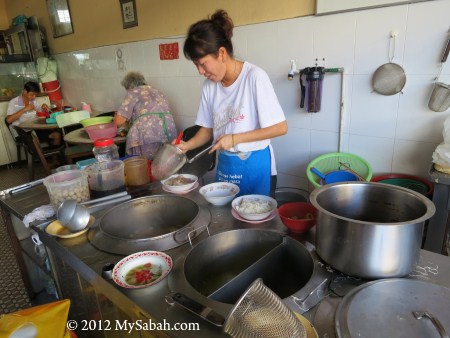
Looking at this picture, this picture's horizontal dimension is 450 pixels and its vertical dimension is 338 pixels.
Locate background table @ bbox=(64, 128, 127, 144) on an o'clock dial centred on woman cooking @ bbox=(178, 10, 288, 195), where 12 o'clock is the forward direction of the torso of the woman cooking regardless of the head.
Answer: The background table is roughly at 3 o'clock from the woman cooking.

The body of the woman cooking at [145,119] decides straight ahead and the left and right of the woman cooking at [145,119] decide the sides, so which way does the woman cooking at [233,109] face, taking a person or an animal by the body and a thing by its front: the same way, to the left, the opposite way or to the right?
to the left

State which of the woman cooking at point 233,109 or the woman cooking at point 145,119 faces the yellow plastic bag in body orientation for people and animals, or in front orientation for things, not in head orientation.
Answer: the woman cooking at point 233,109

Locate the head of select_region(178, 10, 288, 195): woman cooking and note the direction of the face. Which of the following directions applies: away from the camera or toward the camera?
toward the camera

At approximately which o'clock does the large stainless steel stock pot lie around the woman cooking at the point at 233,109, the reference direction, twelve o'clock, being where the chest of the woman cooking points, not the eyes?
The large stainless steel stock pot is roughly at 10 o'clock from the woman cooking.

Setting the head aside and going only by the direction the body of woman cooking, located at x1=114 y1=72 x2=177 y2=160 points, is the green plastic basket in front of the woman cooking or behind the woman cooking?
behind

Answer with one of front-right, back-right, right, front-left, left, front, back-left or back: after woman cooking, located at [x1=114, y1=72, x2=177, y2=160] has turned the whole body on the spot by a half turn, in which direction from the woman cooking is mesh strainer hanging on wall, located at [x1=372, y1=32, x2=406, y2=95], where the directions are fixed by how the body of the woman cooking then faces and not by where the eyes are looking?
front

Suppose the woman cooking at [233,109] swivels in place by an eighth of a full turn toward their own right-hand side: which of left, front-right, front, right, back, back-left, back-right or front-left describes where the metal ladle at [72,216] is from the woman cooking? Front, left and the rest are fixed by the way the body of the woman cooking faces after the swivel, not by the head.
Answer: front-left

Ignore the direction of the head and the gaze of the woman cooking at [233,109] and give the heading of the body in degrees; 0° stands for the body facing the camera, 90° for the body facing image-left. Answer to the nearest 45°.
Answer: approximately 45°

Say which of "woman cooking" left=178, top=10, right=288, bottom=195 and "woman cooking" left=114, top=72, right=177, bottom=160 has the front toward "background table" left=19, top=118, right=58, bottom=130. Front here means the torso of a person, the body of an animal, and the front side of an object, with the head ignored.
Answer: "woman cooking" left=114, top=72, right=177, bottom=160

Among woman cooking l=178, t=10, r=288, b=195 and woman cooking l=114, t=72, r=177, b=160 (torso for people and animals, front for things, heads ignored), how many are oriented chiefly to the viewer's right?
0

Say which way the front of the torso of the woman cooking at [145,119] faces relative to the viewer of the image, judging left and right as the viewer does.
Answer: facing away from the viewer and to the left of the viewer

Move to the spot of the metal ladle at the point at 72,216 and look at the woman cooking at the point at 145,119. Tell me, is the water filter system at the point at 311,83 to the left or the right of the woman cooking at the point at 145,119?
right

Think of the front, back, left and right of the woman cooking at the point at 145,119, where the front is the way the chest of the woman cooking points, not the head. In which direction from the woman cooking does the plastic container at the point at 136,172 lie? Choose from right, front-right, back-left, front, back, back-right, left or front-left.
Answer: back-left
